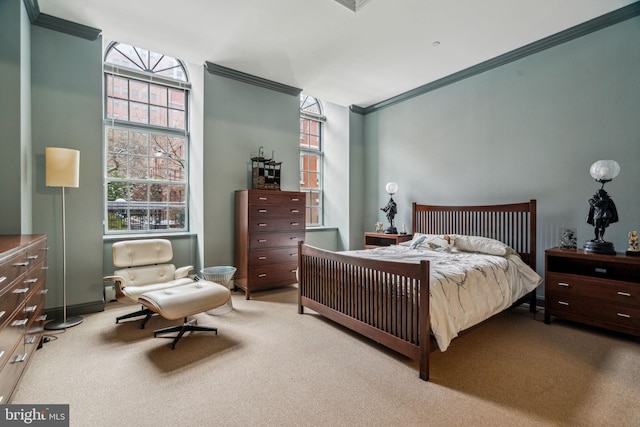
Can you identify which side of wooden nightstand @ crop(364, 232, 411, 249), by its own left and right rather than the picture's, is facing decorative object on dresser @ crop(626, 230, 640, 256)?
left

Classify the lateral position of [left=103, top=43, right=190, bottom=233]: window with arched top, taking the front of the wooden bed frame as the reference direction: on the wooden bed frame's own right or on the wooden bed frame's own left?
on the wooden bed frame's own right

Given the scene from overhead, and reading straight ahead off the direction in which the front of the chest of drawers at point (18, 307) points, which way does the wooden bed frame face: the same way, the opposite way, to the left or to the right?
the opposite way

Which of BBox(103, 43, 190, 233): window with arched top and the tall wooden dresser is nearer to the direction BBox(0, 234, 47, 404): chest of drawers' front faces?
the tall wooden dresser

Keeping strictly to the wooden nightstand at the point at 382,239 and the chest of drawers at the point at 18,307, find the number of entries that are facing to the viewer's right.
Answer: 1

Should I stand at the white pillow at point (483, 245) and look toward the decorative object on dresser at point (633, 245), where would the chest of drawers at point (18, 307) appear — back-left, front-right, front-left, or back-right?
back-right

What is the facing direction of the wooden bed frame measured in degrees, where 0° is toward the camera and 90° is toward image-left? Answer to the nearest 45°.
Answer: approximately 45°

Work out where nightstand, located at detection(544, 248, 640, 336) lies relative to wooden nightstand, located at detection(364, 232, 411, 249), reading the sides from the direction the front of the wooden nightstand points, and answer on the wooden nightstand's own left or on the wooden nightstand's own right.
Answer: on the wooden nightstand's own left

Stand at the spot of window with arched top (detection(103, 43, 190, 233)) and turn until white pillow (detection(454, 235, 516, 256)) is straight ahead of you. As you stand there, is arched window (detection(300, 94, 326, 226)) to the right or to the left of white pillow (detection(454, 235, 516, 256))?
left

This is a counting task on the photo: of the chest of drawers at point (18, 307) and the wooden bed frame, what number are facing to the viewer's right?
1

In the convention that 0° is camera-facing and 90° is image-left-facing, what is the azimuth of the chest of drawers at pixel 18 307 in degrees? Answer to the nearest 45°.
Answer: approximately 270°

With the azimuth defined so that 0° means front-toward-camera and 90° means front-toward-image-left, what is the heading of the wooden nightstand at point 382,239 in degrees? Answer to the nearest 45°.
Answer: approximately 45°

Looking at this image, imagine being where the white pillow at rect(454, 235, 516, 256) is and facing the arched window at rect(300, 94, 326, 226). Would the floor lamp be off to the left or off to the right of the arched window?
left

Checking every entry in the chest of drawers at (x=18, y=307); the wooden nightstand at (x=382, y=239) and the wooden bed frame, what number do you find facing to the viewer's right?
1

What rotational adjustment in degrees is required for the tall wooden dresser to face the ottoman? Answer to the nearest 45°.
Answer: approximately 90° to its right

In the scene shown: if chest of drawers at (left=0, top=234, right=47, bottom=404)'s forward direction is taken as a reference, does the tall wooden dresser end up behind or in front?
in front

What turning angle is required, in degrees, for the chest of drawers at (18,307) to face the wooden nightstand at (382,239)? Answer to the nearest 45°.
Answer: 0° — it already faces it

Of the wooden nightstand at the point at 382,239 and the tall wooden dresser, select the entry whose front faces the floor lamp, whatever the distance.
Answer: the wooden nightstand

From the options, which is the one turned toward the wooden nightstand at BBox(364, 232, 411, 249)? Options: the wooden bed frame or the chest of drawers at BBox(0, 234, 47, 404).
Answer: the chest of drawers

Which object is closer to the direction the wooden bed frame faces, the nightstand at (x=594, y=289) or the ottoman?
the ottoman

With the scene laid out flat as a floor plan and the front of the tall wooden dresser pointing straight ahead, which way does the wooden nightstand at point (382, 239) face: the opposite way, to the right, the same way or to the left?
to the right
